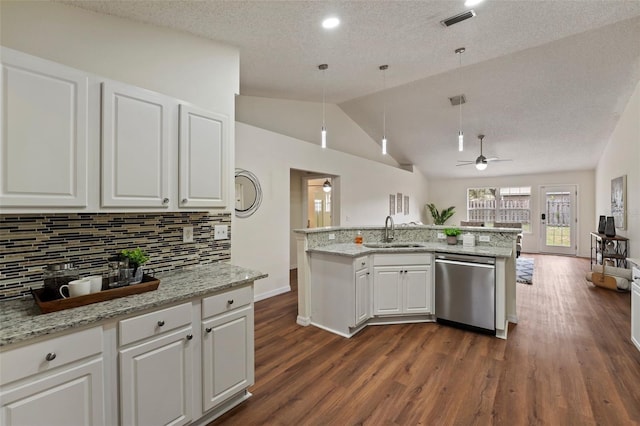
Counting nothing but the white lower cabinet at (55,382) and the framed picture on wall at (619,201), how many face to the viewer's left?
1

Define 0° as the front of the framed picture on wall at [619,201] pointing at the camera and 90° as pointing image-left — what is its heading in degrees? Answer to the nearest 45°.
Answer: approximately 90°

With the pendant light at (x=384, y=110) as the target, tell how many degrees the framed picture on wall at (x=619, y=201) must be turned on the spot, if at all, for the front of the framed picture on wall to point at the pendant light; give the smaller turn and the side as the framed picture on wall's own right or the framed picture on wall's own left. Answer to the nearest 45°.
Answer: approximately 45° to the framed picture on wall's own left

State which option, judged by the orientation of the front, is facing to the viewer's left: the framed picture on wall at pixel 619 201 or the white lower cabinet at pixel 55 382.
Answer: the framed picture on wall

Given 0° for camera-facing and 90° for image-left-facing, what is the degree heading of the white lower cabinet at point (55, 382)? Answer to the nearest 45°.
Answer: approximately 315°

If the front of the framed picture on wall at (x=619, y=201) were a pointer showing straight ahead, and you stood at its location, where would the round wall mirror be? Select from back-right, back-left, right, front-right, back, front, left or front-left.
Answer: front-left
